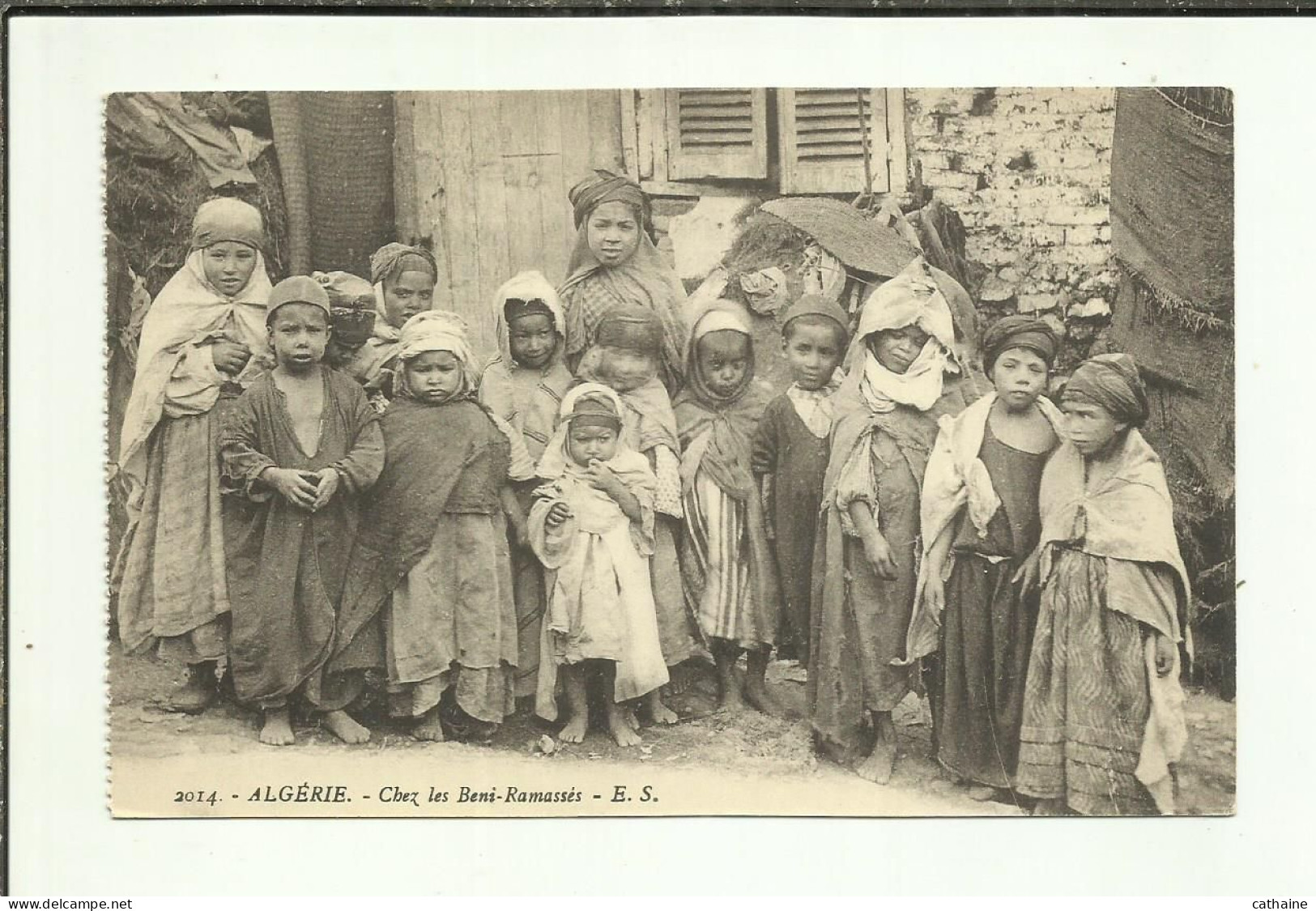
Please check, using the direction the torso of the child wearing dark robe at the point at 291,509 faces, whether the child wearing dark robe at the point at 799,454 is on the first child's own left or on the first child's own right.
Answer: on the first child's own left

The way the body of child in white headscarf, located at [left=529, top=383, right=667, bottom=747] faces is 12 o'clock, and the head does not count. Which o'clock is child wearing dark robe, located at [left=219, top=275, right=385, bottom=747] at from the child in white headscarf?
The child wearing dark robe is roughly at 3 o'clock from the child in white headscarf.

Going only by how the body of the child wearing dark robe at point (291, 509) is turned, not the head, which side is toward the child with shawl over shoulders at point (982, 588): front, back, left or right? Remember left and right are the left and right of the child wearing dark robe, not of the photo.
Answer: left

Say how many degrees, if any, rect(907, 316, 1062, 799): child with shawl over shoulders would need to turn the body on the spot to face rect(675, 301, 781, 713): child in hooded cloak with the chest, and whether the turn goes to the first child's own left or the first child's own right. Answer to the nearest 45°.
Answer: approximately 90° to the first child's own right

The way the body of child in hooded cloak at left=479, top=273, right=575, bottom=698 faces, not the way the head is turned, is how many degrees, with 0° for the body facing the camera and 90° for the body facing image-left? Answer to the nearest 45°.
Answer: approximately 0°
